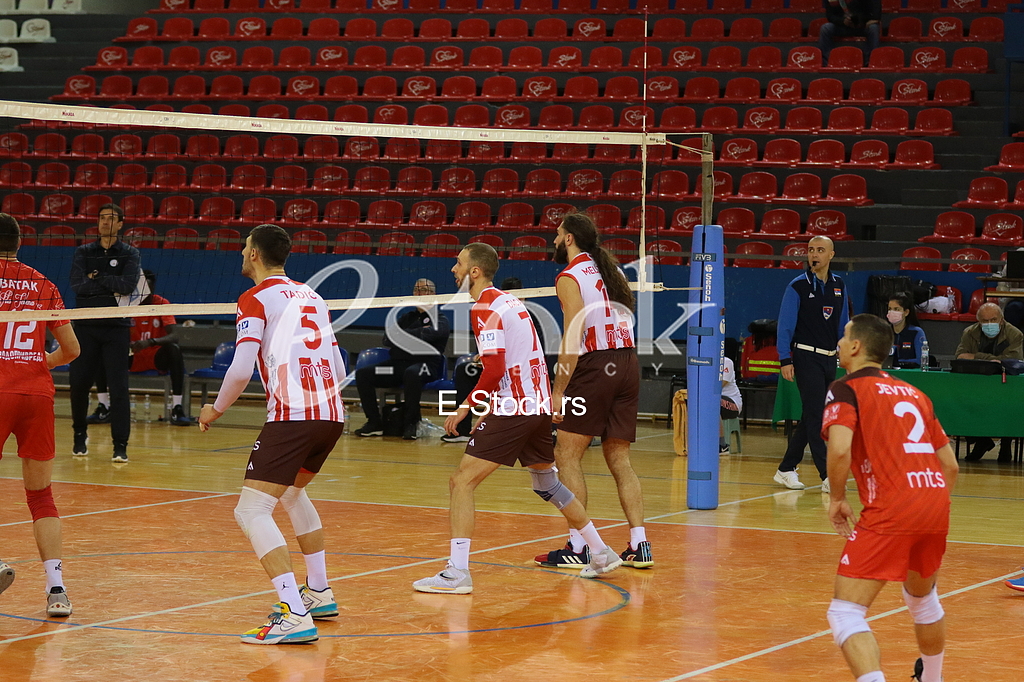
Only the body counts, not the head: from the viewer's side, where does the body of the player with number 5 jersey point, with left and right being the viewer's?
facing away from the viewer and to the left of the viewer

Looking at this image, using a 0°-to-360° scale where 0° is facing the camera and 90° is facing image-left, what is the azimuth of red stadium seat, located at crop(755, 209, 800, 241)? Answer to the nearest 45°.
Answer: approximately 0°

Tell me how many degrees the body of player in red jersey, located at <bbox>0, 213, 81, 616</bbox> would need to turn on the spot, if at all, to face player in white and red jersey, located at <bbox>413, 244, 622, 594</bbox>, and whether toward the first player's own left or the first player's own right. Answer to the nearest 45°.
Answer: approximately 90° to the first player's own right

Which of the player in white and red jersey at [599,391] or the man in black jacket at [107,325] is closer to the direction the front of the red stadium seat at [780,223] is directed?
the player in white and red jersey

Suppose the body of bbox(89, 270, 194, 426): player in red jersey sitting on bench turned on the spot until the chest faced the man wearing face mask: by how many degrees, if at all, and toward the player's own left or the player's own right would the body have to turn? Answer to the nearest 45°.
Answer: approximately 45° to the player's own left

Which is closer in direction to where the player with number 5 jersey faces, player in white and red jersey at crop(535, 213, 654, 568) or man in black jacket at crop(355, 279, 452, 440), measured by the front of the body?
the man in black jacket

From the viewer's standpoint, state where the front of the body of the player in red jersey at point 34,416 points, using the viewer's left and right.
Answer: facing away from the viewer

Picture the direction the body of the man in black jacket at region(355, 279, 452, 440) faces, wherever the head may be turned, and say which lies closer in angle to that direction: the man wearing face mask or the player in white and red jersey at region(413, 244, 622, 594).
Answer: the player in white and red jersey

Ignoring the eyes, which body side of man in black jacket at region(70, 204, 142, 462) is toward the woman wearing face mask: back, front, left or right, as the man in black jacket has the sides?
left
